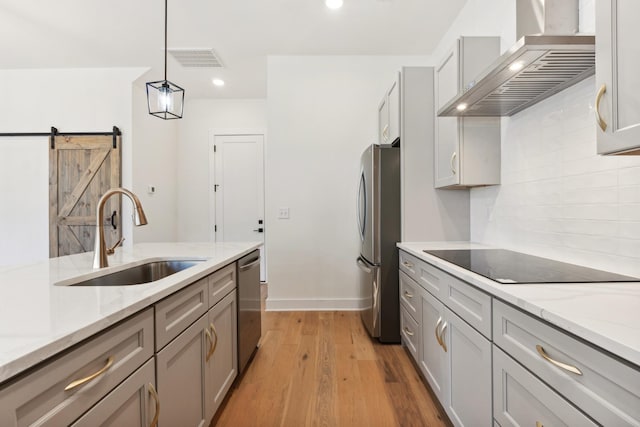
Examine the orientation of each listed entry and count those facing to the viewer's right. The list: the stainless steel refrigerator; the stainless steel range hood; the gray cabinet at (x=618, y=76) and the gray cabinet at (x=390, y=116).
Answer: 0

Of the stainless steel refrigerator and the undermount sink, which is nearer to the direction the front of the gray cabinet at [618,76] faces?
the undermount sink

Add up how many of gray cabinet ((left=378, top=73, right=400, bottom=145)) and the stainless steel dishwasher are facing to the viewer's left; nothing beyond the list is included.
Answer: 1

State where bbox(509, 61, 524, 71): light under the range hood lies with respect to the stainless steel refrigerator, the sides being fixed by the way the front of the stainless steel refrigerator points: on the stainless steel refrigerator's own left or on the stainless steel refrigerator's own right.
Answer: on the stainless steel refrigerator's own left

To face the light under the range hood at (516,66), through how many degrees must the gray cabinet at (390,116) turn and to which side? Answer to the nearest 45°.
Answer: approximately 90° to its left

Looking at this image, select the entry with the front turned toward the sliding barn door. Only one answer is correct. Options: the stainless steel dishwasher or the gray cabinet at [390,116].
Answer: the gray cabinet

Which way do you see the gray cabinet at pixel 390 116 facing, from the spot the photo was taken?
facing to the left of the viewer

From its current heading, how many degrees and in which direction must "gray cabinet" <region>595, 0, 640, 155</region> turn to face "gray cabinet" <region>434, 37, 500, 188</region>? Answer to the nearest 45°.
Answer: approximately 90° to its right

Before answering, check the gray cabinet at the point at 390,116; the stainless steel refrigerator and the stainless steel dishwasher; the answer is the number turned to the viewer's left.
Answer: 2

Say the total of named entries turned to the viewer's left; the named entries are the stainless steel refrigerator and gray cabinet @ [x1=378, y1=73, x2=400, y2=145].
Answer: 2

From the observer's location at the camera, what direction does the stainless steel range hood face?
facing the viewer and to the left of the viewer

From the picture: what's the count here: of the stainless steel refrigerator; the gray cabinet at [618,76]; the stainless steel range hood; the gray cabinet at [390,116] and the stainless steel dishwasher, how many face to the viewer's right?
1

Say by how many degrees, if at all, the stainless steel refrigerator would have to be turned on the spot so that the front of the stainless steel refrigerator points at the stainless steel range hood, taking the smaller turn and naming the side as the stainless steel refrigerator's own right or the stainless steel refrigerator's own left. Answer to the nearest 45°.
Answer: approximately 135° to the stainless steel refrigerator's own left

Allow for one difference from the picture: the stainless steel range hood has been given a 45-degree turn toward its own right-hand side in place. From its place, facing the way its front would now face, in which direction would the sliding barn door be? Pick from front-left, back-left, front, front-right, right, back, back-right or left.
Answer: front

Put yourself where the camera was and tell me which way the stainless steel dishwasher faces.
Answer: facing to the right of the viewer

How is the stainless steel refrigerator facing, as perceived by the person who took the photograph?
facing to the left of the viewer
